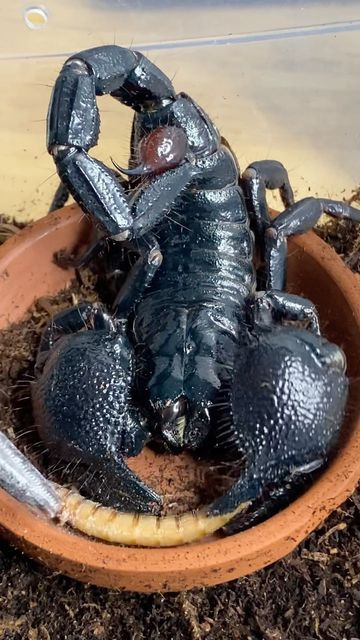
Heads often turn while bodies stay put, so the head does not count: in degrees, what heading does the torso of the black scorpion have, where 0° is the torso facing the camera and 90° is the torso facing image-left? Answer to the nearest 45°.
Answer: approximately 0°
